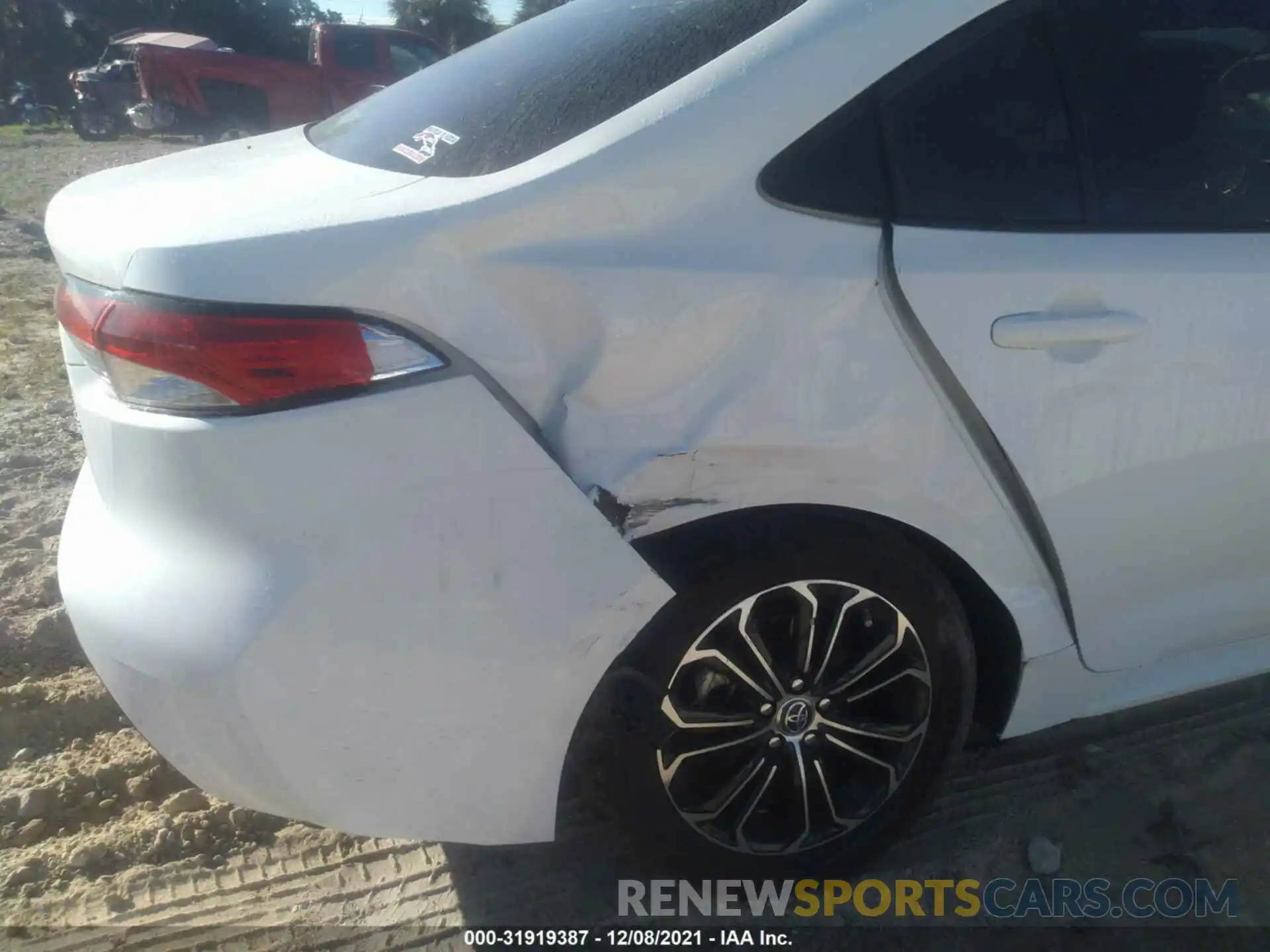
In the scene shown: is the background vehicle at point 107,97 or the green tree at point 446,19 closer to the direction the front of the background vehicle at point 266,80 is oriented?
the green tree

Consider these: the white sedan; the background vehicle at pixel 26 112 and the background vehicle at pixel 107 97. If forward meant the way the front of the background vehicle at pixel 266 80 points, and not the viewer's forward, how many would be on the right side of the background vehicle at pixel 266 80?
1

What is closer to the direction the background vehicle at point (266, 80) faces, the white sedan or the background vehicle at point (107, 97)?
the white sedan

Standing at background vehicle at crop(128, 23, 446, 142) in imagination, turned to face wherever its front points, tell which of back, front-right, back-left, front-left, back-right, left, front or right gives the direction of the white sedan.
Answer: right

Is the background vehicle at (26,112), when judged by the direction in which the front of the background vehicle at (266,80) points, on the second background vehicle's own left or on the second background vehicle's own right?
on the second background vehicle's own left

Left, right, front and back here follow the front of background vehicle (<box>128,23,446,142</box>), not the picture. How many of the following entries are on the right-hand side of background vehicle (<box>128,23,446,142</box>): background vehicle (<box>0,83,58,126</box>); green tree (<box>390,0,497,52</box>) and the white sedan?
1

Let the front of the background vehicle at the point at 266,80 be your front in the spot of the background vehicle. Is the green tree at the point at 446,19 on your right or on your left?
on your left

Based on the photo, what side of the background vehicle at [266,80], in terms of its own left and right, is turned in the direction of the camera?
right

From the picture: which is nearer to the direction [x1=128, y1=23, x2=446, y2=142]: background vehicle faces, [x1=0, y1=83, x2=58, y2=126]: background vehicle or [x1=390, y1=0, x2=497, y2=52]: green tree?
the green tree

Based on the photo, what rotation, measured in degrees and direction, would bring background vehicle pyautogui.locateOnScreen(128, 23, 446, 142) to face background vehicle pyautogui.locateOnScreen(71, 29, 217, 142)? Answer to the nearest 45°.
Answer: approximately 135° to its left

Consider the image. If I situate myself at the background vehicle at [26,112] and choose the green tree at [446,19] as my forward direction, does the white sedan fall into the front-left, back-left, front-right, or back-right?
back-right
